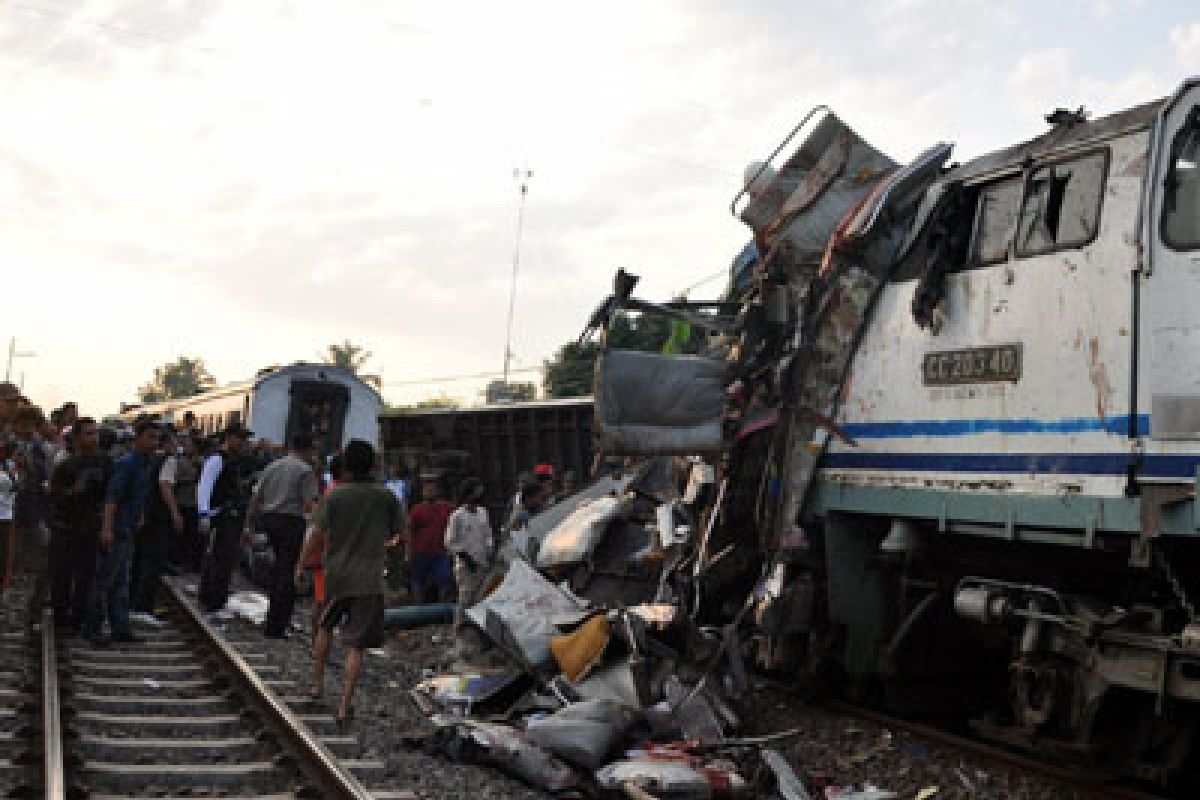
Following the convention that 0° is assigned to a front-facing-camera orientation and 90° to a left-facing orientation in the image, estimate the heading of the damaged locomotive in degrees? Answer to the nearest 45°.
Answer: approximately 135°

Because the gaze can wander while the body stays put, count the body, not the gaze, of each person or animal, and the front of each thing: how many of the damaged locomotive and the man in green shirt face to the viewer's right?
0

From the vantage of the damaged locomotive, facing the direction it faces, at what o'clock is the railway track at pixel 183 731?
The railway track is roughly at 10 o'clock from the damaged locomotive.

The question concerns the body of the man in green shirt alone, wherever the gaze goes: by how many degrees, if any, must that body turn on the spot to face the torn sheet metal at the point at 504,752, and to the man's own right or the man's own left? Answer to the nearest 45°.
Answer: approximately 135° to the man's own right

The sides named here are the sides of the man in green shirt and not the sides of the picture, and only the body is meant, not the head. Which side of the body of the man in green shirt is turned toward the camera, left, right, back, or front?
back

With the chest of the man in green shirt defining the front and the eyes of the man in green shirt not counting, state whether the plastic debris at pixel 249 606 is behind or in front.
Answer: in front

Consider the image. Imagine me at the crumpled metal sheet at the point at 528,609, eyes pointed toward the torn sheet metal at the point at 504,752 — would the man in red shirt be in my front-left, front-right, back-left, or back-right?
back-right

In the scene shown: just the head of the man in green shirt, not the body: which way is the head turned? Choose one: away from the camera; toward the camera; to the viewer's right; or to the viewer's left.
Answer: away from the camera

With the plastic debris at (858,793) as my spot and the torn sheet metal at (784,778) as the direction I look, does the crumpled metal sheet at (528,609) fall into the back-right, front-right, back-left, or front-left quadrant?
front-right

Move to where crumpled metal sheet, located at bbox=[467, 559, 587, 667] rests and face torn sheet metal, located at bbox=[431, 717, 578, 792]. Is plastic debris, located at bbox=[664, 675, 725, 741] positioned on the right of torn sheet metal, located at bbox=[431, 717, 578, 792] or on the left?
left

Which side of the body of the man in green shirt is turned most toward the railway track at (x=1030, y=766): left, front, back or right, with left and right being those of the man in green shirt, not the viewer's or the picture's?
right

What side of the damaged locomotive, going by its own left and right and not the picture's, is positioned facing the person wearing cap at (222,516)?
front

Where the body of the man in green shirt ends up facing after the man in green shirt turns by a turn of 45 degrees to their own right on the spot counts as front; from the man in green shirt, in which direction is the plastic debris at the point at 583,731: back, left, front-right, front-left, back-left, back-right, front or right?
right
